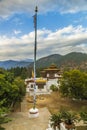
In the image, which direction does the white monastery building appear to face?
toward the camera

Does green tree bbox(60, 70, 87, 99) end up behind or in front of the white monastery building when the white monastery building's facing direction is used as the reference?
in front

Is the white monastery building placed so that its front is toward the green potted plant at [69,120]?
yes

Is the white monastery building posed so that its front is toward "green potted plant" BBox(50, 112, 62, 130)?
yes
